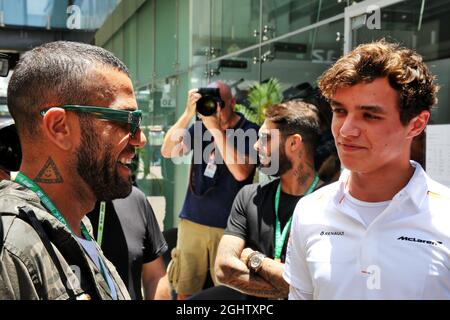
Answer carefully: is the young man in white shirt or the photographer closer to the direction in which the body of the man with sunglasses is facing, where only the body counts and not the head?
the young man in white shirt

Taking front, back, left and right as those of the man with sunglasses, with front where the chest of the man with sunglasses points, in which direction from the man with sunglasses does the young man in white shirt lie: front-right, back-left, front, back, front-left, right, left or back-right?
front

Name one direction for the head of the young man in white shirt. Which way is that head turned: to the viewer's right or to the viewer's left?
to the viewer's left

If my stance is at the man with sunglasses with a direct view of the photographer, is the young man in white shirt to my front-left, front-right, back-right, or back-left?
front-right

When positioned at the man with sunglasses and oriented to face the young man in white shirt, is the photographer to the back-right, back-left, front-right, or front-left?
front-left

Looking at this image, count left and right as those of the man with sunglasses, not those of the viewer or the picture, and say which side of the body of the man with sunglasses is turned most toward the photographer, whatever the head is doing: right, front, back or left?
left

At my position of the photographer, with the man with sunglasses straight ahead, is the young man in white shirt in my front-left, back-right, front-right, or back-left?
front-left

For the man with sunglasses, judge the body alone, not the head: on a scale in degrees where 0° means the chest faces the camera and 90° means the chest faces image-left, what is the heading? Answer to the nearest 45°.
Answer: approximately 270°

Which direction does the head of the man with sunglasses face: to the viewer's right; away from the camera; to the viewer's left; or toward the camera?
to the viewer's right
